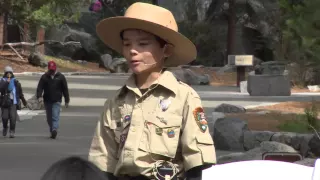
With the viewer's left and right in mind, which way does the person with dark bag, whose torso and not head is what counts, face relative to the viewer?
facing the viewer

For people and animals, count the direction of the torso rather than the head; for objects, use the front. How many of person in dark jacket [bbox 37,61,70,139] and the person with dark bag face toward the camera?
2

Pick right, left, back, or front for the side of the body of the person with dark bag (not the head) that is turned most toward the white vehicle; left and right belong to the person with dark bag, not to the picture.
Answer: front

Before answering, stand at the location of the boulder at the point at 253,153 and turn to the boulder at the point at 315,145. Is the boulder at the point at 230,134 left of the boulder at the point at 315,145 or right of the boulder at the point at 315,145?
left

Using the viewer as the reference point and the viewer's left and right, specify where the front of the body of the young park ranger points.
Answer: facing the viewer and to the left of the viewer

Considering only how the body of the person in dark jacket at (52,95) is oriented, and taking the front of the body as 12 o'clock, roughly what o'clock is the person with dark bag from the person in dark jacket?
The person with dark bag is roughly at 4 o'clock from the person in dark jacket.

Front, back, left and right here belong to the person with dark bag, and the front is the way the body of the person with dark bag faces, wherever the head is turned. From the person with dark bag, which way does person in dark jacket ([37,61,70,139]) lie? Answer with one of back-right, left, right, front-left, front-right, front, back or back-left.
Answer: front-left

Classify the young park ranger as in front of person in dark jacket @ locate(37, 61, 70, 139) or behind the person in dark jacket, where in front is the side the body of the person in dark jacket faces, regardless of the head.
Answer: in front

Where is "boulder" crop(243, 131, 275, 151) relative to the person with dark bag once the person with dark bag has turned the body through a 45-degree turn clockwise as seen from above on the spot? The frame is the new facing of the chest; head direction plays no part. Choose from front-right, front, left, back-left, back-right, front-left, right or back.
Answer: left
